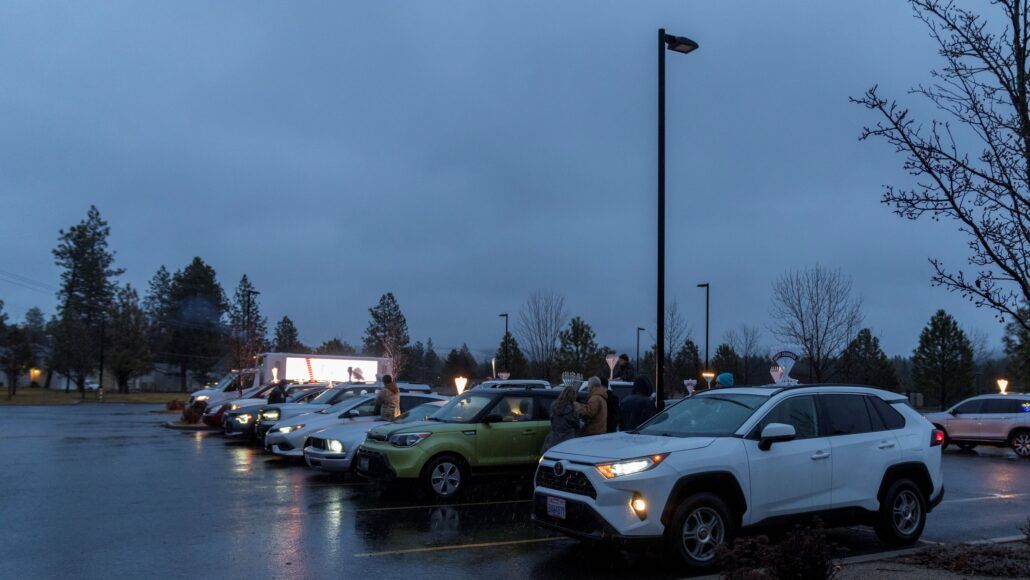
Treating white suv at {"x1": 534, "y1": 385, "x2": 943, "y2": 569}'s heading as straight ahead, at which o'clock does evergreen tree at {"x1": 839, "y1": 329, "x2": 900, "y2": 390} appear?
The evergreen tree is roughly at 5 o'clock from the white suv.

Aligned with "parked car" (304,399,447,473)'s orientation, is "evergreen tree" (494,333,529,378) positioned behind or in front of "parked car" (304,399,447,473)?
behind

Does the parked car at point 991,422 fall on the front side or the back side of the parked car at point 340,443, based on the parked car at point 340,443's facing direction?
on the back side

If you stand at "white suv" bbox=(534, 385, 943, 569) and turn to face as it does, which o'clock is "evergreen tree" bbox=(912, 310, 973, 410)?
The evergreen tree is roughly at 5 o'clock from the white suv.

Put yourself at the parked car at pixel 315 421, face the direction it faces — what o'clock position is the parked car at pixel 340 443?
the parked car at pixel 340 443 is roughly at 10 o'clock from the parked car at pixel 315 421.

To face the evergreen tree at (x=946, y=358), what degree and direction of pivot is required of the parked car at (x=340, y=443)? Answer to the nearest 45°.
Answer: approximately 180°

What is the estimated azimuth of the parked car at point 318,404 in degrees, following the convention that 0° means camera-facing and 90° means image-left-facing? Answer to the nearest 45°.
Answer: approximately 45°

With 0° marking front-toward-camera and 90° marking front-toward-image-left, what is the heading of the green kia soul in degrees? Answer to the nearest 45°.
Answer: approximately 45°

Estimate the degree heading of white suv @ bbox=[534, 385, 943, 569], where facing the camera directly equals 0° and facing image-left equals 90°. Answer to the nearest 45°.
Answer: approximately 45°
